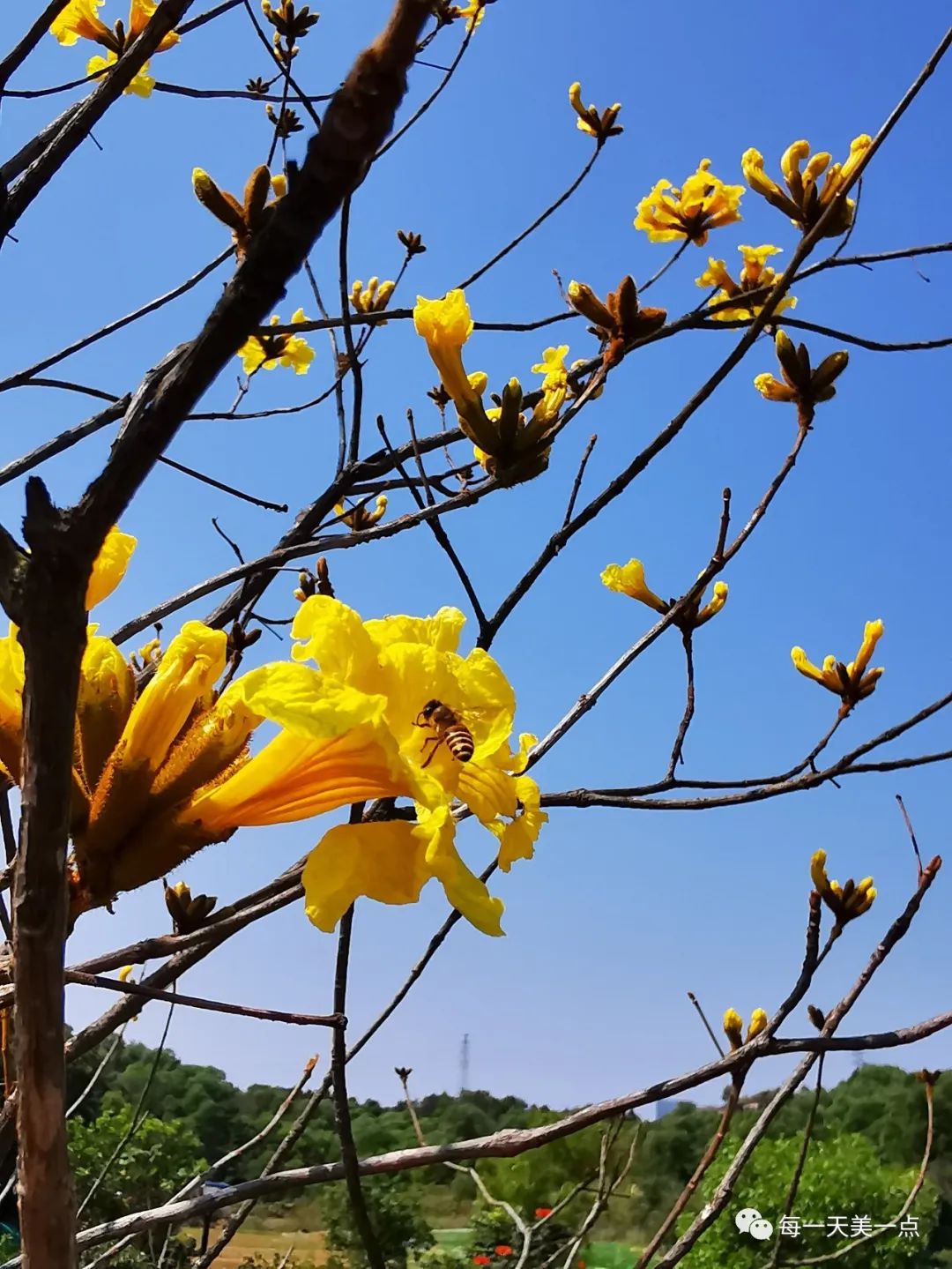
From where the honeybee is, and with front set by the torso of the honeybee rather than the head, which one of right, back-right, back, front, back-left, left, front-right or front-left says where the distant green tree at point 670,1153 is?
right

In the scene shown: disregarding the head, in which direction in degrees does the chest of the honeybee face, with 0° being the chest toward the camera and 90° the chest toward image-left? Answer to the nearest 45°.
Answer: approximately 90°

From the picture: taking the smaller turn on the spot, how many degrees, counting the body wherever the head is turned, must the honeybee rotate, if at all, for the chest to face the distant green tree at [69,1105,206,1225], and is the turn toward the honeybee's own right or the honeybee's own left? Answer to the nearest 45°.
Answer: approximately 90° to the honeybee's own right

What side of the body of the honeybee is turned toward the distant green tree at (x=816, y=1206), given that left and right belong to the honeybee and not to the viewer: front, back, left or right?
right

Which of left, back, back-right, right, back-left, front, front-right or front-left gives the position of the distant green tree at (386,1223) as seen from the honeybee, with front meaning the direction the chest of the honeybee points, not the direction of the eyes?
right
